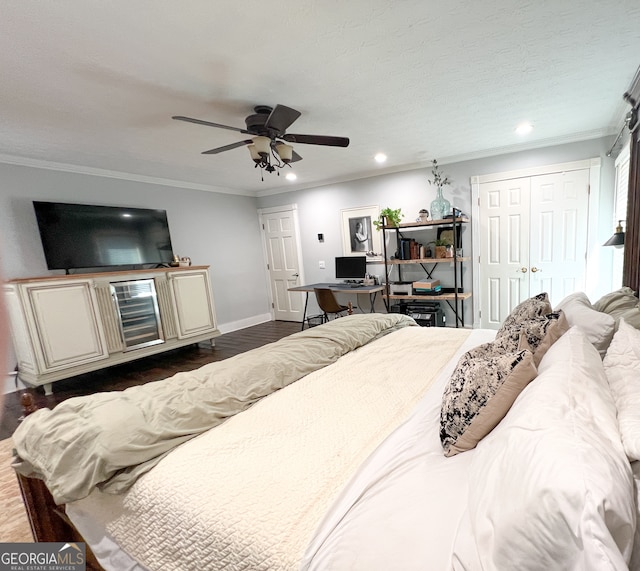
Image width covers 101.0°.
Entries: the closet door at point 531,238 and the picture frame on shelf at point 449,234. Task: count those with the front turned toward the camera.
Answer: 2

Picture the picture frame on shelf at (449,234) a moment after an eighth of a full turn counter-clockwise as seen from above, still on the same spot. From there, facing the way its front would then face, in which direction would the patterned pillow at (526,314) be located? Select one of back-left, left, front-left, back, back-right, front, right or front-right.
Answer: front-right

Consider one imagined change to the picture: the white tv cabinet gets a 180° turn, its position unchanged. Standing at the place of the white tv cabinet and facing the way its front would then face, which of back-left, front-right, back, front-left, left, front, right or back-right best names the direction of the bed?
back-left

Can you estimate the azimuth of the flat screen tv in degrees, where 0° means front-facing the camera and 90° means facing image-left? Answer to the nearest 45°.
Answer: approximately 315°

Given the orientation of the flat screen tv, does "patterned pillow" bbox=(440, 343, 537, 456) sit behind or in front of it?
in front

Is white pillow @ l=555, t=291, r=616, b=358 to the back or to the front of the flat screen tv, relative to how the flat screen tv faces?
to the front

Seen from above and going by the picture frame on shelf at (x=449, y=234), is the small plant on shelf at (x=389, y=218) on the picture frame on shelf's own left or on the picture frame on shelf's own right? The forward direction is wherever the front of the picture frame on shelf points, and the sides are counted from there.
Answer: on the picture frame on shelf's own right

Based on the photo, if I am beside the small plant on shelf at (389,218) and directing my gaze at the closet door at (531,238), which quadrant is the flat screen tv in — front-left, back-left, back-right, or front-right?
back-right

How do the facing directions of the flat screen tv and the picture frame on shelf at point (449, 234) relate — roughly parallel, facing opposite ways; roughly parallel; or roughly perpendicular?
roughly perpendicular

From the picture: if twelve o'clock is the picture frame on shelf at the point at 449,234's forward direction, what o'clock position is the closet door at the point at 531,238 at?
The closet door is roughly at 9 o'clock from the picture frame on shelf.

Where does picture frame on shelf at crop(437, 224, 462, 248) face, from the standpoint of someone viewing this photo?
facing the viewer

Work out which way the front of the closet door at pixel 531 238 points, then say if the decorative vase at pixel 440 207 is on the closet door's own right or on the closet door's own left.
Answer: on the closet door's own right

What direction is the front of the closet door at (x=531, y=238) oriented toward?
toward the camera

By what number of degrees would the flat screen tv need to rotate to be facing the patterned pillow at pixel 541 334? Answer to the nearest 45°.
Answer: approximately 45° to its right

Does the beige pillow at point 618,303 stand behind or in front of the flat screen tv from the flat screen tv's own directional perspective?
in front

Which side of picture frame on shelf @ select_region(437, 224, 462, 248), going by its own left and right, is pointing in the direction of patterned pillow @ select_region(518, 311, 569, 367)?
front

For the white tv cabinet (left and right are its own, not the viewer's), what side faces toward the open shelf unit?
front

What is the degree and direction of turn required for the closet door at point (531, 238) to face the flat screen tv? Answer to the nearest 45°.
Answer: approximately 45° to its right
